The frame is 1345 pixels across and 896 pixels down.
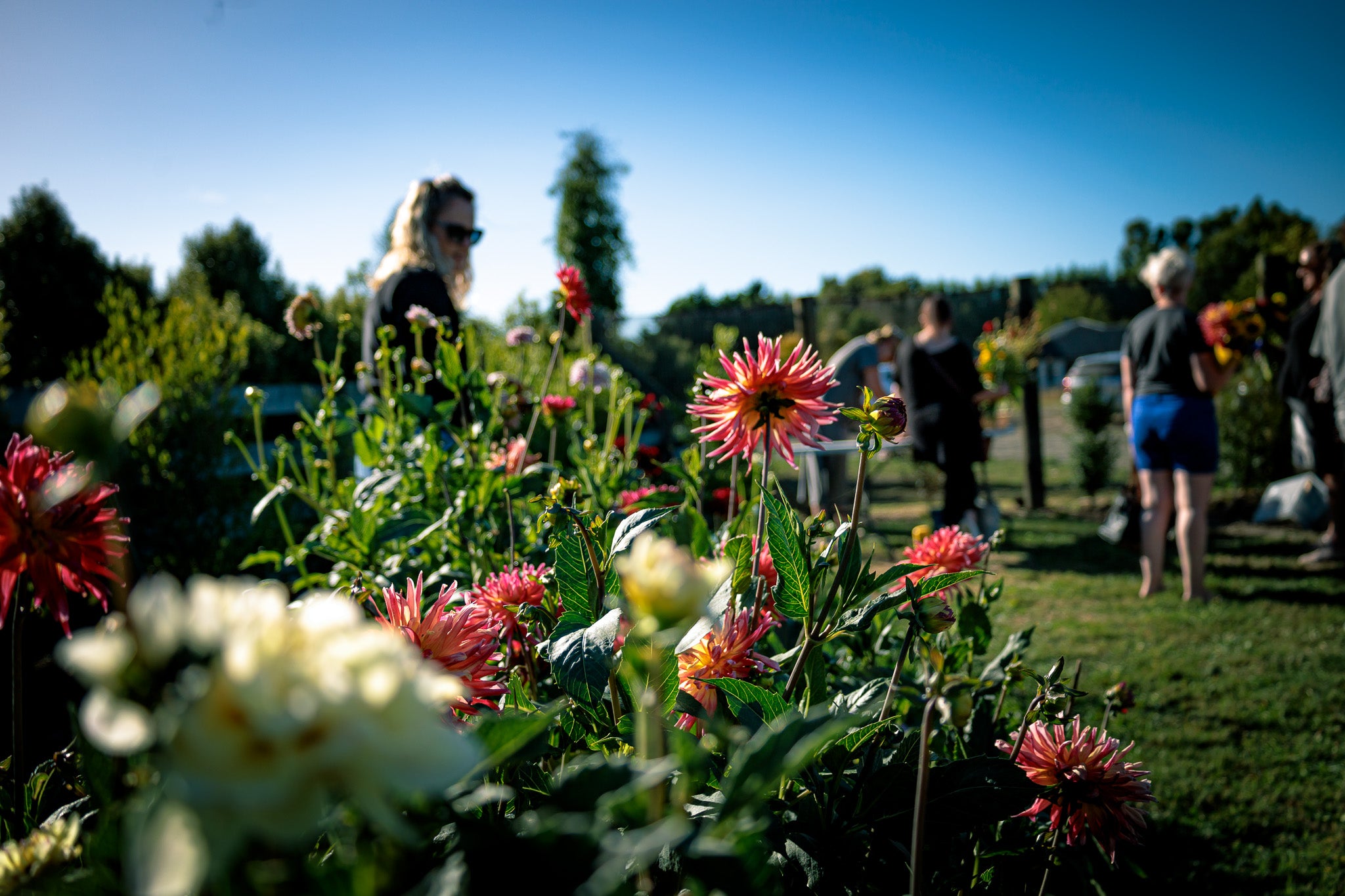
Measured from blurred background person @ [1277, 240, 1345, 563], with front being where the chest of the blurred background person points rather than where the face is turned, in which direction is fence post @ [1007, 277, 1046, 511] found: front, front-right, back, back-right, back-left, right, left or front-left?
front-right

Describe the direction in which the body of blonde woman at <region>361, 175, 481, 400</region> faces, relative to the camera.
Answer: to the viewer's right

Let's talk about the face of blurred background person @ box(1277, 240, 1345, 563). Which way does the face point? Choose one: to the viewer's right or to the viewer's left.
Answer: to the viewer's left

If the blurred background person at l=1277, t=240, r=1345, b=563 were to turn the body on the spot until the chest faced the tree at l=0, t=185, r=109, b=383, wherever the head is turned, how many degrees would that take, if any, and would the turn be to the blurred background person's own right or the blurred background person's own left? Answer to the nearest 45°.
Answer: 0° — they already face it

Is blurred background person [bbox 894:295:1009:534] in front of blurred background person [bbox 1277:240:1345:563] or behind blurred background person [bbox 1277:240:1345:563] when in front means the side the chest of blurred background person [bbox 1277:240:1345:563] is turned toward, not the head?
in front

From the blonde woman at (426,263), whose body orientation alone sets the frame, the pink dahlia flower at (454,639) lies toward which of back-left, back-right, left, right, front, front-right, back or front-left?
right

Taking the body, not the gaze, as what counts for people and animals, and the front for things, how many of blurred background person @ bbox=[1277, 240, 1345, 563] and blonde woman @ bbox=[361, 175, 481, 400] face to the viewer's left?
1

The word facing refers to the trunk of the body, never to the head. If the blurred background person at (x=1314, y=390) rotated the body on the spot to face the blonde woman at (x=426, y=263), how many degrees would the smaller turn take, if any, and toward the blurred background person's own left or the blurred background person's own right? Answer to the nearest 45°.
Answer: approximately 45° to the blurred background person's own left

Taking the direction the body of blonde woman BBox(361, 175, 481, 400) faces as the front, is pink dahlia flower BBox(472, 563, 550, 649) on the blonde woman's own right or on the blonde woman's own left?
on the blonde woman's own right

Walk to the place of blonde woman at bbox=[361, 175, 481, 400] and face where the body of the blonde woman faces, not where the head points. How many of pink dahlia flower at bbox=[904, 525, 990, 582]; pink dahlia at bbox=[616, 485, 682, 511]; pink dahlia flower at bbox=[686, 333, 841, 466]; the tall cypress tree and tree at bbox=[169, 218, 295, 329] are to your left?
2

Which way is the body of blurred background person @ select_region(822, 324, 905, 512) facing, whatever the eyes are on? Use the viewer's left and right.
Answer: facing to the right of the viewer

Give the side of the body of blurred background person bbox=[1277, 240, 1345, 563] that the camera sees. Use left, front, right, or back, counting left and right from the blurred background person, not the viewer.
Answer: left
